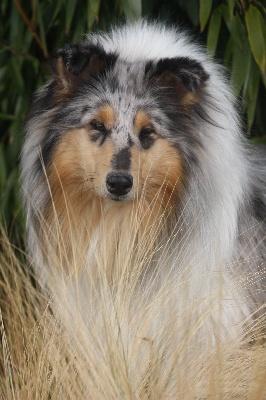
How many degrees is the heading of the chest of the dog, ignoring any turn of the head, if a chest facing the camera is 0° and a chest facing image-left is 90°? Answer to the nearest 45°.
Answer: approximately 45°

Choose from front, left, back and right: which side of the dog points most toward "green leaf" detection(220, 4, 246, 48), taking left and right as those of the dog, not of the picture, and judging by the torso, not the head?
back

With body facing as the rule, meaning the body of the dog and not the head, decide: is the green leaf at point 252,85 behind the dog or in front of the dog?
behind

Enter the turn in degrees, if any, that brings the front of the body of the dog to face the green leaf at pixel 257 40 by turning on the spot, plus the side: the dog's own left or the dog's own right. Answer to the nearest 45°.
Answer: approximately 180°

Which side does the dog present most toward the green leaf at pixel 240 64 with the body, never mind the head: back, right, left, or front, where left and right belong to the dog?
back
